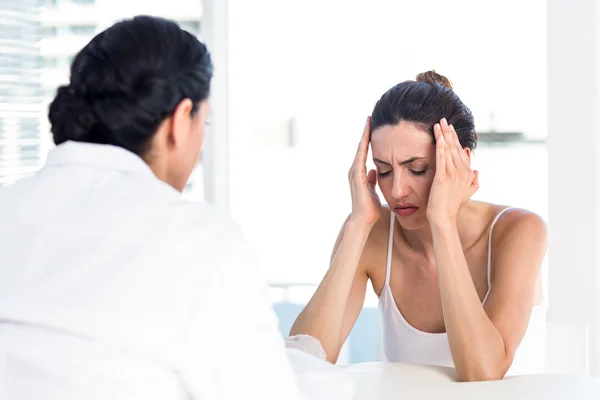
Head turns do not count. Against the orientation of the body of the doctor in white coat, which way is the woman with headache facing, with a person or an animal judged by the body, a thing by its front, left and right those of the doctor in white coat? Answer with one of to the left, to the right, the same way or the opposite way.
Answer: the opposite way

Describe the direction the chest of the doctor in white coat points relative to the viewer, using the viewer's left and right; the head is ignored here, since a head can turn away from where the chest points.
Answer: facing away from the viewer and to the right of the viewer

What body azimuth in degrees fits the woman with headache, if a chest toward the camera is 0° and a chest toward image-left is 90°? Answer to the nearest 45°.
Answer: approximately 45°

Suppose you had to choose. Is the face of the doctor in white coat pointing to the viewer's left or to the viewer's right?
to the viewer's right

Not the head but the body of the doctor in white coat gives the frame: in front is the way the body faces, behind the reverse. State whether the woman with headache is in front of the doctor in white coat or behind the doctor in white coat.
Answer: in front
